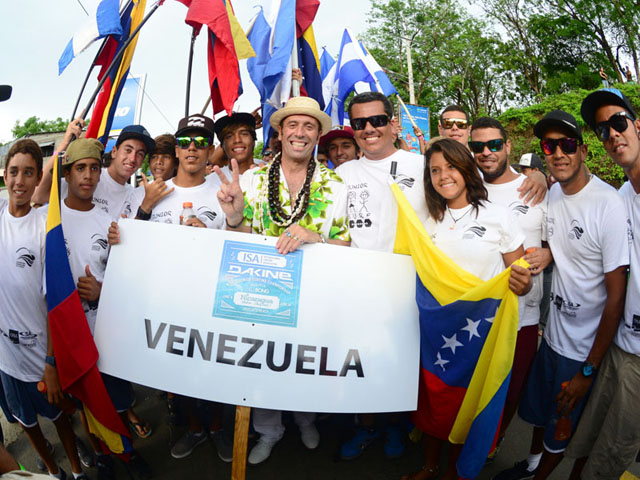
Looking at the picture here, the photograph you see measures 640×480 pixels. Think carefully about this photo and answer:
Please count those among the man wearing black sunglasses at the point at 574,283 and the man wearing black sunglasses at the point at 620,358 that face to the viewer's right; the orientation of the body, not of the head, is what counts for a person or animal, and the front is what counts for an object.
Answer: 0

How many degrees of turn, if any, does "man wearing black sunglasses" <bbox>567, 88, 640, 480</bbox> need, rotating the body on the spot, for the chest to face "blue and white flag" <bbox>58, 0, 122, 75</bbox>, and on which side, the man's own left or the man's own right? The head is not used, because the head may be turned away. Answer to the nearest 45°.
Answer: approximately 45° to the man's own right

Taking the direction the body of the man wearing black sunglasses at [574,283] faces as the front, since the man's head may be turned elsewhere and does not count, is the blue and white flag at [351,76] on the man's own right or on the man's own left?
on the man's own right

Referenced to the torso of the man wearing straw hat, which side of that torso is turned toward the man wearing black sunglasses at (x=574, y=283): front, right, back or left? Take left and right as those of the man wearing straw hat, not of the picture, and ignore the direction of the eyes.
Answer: left

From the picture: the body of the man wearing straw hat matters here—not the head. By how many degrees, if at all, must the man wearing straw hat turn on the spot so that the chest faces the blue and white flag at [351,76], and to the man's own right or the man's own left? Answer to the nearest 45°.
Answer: approximately 180°

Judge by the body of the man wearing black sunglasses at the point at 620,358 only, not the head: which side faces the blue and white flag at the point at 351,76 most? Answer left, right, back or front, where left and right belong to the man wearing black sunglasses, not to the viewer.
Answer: right

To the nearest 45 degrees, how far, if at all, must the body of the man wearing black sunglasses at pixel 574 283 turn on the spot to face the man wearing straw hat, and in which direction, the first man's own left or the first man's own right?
approximately 45° to the first man's own right

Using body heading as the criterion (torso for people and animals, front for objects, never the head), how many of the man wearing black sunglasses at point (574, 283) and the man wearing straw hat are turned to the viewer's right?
0

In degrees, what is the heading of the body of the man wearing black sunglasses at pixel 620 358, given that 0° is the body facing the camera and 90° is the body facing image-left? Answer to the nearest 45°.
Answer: approximately 45°

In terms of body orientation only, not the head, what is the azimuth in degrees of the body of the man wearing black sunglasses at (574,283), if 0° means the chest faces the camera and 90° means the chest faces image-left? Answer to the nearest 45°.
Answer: approximately 45°
